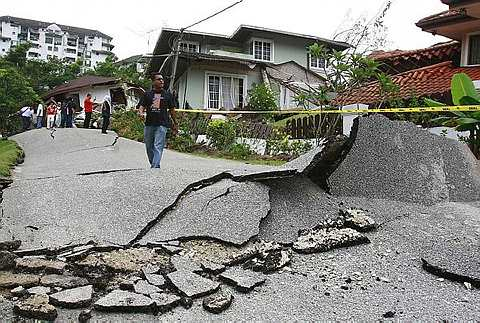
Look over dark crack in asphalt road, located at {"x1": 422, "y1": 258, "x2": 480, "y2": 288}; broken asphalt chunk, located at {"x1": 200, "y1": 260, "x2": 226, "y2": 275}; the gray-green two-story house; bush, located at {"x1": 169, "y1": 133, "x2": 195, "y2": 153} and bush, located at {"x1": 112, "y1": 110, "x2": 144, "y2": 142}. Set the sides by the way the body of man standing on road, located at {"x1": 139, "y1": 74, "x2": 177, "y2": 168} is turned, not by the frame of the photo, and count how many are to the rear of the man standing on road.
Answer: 3

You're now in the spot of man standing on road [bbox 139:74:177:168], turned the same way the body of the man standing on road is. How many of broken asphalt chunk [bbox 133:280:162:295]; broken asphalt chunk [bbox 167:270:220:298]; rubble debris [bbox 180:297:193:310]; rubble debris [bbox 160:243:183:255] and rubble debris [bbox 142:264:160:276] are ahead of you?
5

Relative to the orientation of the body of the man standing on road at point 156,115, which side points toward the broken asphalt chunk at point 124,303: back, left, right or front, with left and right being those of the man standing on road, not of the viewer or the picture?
front

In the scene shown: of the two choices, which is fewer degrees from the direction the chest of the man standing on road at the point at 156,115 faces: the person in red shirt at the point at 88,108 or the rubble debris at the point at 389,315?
the rubble debris

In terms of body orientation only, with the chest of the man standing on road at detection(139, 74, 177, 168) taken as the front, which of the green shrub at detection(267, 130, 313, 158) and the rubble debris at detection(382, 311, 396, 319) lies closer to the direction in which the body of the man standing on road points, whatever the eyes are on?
the rubble debris

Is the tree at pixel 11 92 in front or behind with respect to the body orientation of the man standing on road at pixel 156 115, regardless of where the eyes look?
behind

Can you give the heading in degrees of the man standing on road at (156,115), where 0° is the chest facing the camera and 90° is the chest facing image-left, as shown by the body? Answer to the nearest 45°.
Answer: approximately 0°

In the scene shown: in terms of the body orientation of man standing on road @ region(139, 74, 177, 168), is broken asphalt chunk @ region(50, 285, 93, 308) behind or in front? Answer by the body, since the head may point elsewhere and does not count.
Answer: in front

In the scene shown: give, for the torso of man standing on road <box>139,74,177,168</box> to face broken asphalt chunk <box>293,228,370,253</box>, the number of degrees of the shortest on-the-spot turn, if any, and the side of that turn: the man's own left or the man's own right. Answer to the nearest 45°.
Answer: approximately 45° to the man's own left

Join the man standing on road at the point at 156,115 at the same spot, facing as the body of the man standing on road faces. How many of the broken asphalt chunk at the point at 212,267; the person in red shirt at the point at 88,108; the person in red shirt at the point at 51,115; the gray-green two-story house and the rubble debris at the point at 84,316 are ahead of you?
2

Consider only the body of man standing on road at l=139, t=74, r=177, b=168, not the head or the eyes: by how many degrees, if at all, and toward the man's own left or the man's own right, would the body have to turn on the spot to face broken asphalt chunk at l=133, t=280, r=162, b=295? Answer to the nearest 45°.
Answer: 0° — they already face it

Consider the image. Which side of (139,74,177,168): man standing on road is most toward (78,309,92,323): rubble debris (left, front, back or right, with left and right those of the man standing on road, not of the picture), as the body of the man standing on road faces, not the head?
front

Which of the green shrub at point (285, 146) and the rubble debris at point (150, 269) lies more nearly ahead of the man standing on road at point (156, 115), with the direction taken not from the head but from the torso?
the rubble debris
